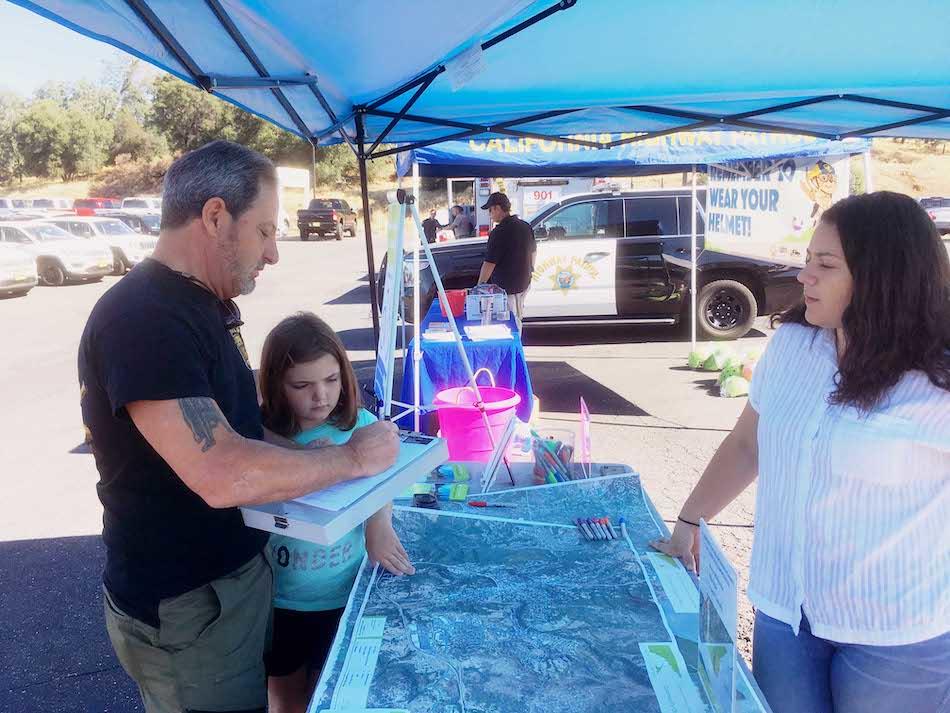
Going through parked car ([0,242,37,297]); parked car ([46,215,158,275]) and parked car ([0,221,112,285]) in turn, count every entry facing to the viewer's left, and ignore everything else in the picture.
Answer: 0

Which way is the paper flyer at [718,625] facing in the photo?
to the viewer's left

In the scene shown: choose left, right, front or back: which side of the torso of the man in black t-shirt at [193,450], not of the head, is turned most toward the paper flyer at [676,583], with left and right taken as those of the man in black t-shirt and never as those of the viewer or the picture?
front

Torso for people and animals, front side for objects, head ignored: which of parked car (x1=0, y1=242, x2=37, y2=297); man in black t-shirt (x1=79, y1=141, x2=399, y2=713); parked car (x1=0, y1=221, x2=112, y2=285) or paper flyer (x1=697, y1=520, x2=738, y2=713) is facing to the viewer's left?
the paper flyer

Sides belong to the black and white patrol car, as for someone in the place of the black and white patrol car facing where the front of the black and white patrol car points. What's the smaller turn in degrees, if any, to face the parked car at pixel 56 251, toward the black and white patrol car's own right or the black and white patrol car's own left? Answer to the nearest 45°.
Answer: approximately 45° to the black and white patrol car's own right

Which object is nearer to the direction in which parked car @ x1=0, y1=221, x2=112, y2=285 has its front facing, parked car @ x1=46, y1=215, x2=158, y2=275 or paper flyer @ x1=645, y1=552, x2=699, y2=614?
the paper flyer

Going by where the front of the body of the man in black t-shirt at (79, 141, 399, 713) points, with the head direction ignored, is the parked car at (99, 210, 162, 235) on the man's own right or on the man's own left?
on the man's own left

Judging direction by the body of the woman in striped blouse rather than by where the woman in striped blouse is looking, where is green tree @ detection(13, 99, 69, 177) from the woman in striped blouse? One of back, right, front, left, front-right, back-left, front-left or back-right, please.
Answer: right

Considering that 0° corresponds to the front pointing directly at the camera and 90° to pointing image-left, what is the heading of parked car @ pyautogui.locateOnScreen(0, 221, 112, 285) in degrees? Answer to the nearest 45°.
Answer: approximately 315°

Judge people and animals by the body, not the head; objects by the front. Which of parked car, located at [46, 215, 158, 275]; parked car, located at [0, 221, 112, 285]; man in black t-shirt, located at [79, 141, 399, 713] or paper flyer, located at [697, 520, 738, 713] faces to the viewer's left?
the paper flyer

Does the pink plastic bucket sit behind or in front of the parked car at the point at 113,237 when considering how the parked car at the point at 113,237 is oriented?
in front

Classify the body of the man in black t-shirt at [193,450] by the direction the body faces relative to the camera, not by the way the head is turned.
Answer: to the viewer's right

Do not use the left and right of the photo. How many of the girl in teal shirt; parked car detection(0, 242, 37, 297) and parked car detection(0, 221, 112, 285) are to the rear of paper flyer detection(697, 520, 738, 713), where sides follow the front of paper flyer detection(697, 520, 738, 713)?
0

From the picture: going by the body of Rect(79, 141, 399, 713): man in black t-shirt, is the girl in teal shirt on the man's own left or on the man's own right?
on the man's own left

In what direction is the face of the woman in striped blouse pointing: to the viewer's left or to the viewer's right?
to the viewer's left
